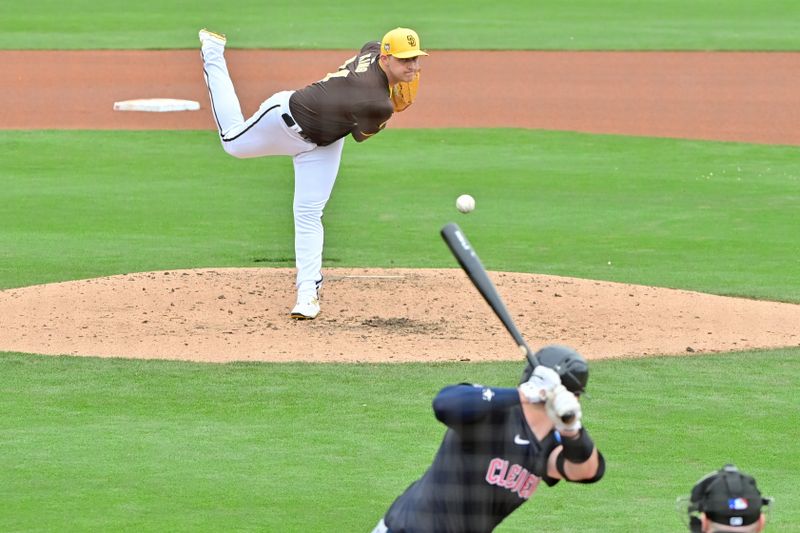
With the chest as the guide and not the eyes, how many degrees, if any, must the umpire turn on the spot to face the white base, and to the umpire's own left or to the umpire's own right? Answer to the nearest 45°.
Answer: approximately 45° to the umpire's own left

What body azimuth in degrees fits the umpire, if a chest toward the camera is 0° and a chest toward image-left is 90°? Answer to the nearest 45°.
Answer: approximately 180°

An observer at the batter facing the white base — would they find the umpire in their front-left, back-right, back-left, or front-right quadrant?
back-right

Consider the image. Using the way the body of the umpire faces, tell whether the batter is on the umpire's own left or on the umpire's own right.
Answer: on the umpire's own left

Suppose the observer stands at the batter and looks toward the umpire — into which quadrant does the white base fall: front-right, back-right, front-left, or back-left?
back-left
